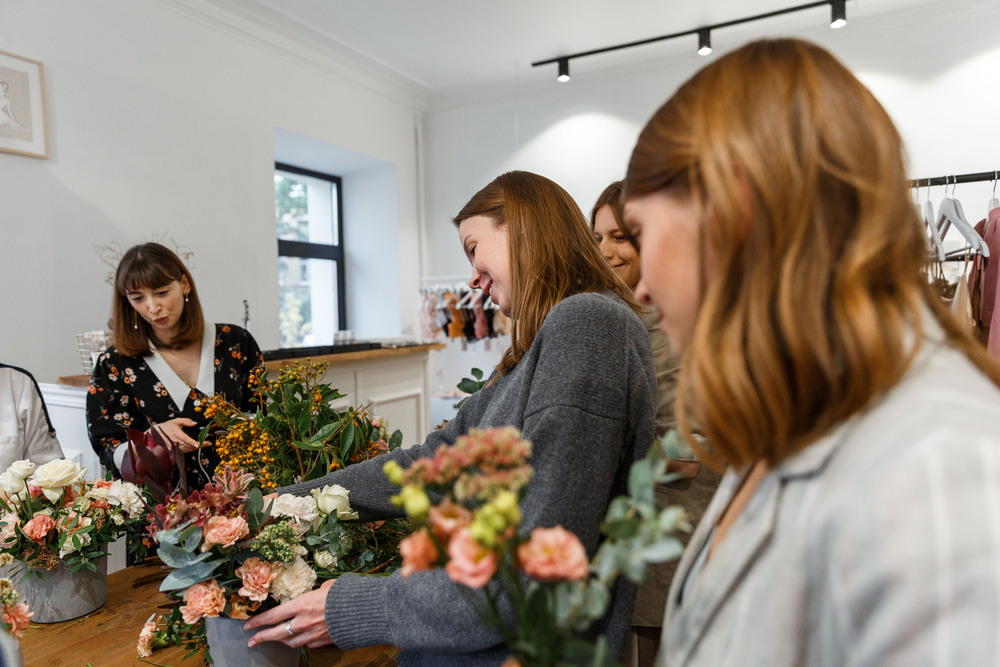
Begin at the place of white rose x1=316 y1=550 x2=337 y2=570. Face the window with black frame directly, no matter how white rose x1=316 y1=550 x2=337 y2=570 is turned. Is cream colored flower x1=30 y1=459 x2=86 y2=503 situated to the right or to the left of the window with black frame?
left

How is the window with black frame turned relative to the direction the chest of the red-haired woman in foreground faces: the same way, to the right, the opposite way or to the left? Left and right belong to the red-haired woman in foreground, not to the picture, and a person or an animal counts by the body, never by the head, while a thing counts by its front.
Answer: the opposite way

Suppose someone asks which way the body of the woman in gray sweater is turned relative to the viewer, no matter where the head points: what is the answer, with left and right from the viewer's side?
facing to the left of the viewer

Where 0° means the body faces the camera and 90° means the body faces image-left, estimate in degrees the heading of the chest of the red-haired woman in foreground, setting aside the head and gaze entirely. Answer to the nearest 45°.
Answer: approximately 90°

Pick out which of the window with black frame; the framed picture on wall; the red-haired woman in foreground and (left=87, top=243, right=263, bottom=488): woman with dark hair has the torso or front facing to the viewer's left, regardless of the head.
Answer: the red-haired woman in foreground

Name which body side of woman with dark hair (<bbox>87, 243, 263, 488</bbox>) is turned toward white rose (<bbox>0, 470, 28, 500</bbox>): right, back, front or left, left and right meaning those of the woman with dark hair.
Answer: front

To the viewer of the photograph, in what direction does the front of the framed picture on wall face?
facing the viewer and to the right of the viewer

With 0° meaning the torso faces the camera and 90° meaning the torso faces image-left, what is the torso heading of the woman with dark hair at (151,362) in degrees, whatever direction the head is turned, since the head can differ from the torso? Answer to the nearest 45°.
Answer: approximately 0°

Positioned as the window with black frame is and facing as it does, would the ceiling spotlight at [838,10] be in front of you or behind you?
in front

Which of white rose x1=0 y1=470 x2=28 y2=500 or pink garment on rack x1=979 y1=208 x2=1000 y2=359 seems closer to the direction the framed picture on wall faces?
the pink garment on rack

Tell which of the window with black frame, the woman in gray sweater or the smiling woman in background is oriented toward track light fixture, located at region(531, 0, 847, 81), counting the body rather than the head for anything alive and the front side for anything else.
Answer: the window with black frame

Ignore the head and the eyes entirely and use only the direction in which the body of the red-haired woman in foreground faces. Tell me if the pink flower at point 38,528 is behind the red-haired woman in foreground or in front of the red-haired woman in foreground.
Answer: in front

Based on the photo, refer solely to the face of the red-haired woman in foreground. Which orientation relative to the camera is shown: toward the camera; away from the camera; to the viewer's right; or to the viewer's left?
to the viewer's left

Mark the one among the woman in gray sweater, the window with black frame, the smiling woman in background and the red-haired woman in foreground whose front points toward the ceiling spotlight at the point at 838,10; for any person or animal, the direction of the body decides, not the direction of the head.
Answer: the window with black frame
